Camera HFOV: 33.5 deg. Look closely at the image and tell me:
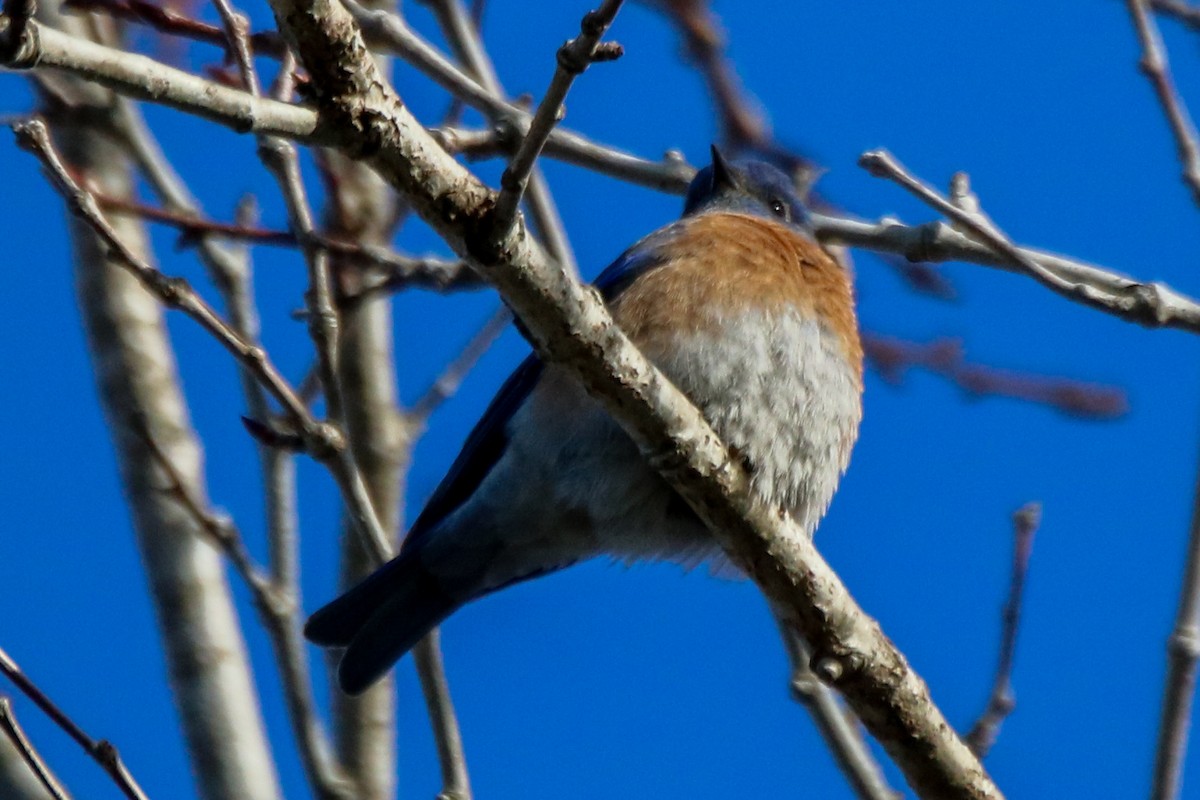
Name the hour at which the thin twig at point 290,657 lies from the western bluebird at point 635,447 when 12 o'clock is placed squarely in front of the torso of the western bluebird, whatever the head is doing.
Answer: The thin twig is roughly at 5 o'clock from the western bluebird.

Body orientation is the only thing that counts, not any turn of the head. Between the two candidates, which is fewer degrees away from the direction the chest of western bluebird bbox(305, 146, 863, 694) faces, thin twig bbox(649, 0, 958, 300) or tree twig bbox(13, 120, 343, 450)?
the thin twig

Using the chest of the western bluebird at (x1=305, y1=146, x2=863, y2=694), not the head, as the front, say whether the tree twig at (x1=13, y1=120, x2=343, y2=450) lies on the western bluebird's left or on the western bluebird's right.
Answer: on the western bluebird's right

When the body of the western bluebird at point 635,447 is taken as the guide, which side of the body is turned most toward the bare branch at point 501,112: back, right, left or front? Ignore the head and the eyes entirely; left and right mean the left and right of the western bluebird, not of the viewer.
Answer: right

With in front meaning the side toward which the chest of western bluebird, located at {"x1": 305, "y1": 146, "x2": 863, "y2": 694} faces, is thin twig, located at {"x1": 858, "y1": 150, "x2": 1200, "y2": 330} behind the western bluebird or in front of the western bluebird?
in front

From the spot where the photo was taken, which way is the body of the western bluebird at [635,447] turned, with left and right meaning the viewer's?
facing the viewer and to the right of the viewer
